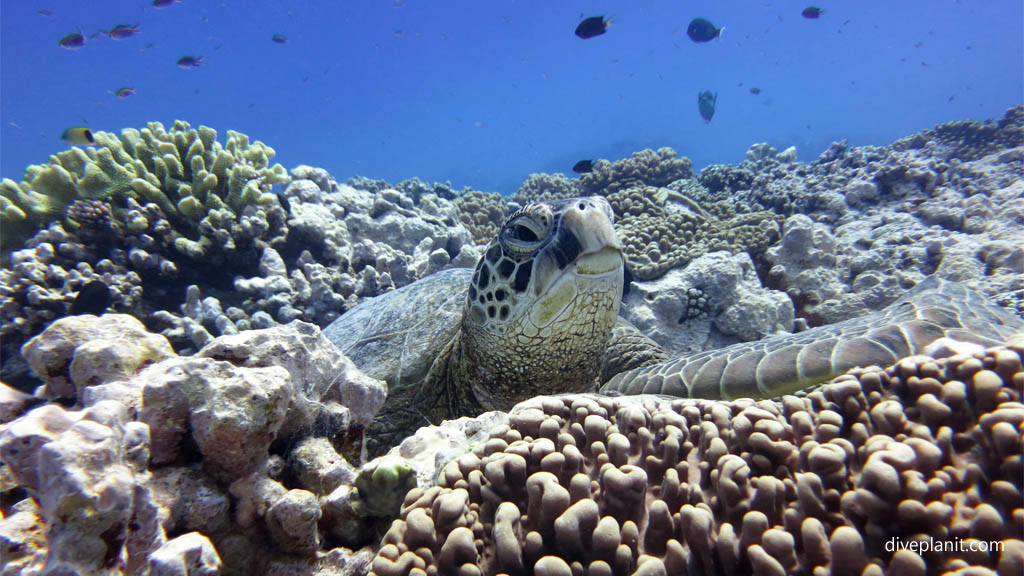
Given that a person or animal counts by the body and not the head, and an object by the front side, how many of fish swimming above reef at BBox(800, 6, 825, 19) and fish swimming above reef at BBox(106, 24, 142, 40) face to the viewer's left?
2

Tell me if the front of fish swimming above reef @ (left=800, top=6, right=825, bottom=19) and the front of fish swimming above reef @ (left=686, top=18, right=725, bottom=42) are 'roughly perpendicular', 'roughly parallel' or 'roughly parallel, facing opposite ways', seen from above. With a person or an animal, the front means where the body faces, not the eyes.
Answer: roughly parallel

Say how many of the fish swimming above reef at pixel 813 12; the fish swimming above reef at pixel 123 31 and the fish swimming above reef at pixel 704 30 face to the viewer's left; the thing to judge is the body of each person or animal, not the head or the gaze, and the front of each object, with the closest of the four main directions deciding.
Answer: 3

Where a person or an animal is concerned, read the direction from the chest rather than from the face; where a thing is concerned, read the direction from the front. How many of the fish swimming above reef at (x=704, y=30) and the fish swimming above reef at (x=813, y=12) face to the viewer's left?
2

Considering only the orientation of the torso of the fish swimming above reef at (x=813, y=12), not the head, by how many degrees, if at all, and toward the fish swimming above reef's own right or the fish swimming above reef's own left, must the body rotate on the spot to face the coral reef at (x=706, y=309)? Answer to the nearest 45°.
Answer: approximately 90° to the fish swimming above reef's own left

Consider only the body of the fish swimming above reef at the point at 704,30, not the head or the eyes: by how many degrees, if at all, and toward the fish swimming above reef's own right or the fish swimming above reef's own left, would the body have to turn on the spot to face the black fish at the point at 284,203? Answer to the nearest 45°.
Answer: approximately 45° to the fish swimming above reef's own left

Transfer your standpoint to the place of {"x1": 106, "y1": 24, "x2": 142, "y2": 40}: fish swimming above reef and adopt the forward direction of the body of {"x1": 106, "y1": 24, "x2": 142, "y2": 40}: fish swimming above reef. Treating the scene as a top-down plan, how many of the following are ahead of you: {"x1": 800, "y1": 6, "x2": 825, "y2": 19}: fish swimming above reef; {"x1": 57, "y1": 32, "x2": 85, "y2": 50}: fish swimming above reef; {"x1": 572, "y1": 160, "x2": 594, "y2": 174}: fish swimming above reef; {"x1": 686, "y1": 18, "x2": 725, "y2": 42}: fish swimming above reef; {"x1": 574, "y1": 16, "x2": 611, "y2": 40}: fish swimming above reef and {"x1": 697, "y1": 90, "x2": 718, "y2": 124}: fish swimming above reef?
1

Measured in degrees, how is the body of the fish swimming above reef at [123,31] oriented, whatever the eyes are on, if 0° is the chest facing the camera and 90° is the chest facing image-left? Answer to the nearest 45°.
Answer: approximately 90°

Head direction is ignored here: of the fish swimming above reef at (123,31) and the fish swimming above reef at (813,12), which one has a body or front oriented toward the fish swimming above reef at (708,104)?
the fish swimming above reef at (813,12)

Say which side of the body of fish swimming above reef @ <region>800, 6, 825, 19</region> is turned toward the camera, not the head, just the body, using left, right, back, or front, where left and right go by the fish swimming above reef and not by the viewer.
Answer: left

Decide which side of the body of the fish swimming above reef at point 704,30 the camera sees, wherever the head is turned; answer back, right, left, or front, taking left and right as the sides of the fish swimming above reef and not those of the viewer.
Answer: left

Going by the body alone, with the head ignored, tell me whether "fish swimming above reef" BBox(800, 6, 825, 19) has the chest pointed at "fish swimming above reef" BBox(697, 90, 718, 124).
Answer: yes

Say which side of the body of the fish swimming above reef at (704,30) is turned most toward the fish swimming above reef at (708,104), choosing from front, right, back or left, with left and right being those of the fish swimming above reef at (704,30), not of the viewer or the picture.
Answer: right
